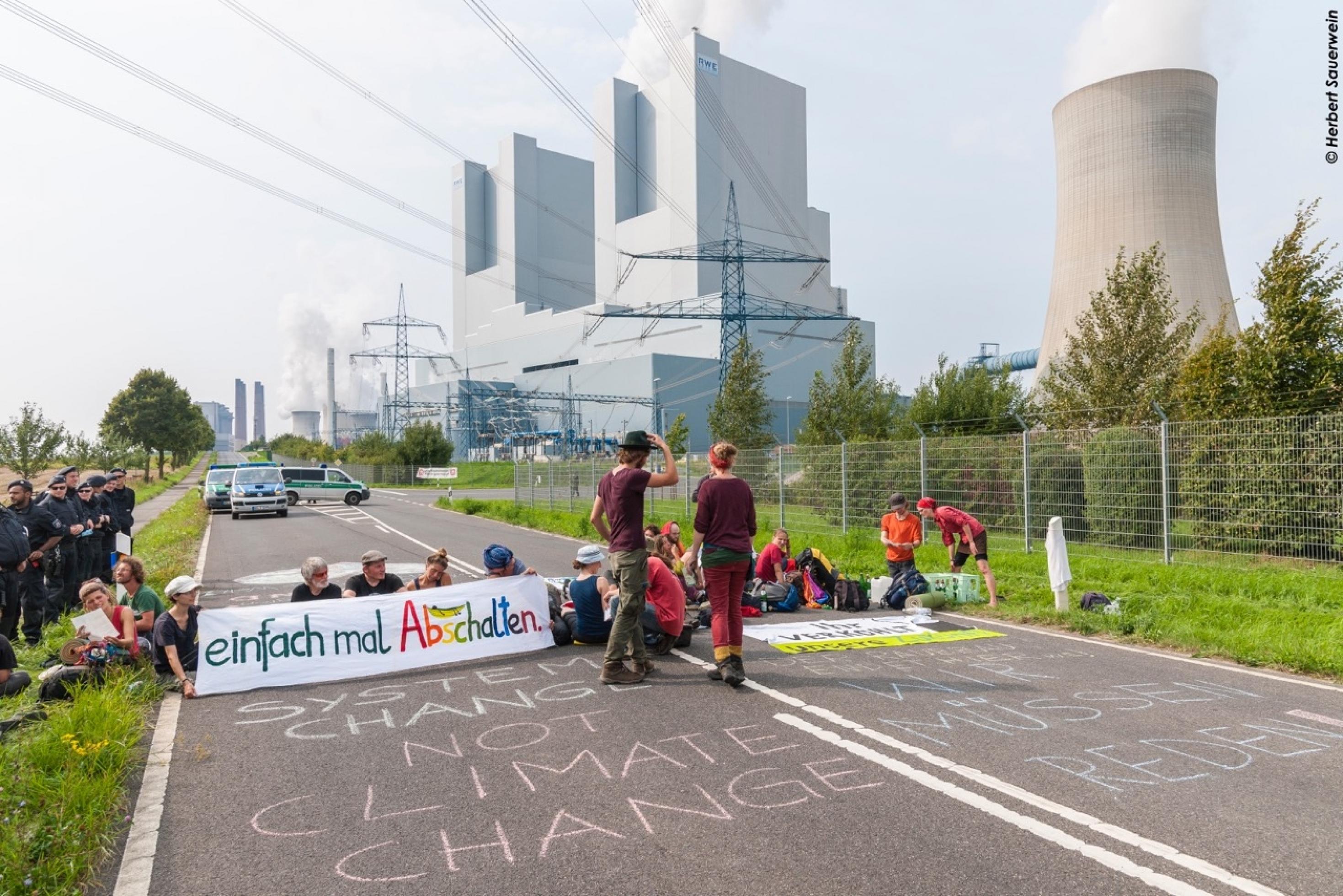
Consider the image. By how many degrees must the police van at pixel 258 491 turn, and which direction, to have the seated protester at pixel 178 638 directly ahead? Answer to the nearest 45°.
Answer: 0° — it already faces them

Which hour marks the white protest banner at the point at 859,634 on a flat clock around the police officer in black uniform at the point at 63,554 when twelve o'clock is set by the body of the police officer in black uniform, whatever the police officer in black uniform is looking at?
The white protest banner is roughly at 12 o'clock from the police officer in black uniform.

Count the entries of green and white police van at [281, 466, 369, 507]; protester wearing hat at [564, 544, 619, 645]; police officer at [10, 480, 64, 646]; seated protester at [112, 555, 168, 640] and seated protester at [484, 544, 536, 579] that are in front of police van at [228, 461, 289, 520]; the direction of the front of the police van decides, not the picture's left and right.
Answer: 4

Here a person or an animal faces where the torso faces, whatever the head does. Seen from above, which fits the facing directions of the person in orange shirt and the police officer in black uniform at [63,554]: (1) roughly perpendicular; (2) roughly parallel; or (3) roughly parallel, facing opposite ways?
roughly perpendicular

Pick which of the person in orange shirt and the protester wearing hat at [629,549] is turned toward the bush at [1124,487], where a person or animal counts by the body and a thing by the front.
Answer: the protester wearing hat

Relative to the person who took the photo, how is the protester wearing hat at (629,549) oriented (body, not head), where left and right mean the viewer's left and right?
facing away from the viewer and to the right of the viewer

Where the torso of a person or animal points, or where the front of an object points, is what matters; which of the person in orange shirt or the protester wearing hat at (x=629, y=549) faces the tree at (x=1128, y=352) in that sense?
the protester wearing hat

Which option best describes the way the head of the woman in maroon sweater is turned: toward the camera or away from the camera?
away from the camera
